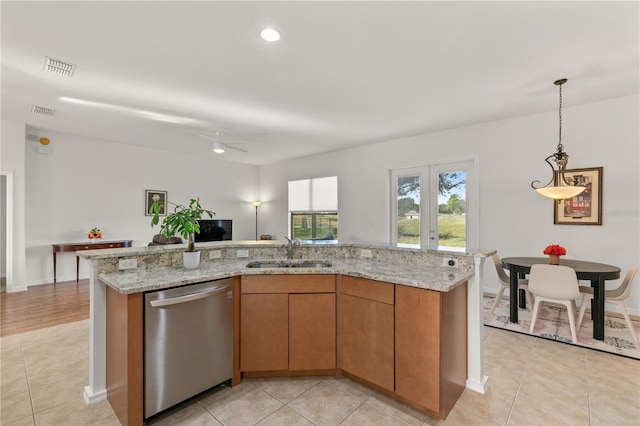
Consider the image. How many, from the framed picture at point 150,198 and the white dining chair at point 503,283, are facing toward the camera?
1

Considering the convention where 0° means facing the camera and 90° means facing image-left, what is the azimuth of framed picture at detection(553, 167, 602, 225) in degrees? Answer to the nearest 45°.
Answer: approximately 0°

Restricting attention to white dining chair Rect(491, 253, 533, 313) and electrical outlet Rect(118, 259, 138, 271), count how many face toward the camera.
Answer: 1

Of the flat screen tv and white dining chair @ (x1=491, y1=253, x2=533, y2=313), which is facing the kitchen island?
the flat screen tv

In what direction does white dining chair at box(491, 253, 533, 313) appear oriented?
to the viewer's right

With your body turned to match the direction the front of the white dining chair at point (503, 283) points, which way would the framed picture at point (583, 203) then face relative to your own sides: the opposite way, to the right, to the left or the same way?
to the right

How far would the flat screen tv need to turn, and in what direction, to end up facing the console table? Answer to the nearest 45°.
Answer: approximately 45° to its right

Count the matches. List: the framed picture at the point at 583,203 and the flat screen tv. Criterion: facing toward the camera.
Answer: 2

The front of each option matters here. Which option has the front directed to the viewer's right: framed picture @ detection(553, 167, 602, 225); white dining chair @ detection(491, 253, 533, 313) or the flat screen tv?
the white dining chair

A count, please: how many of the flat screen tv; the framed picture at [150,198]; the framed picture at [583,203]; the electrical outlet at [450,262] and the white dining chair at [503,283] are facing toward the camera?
4

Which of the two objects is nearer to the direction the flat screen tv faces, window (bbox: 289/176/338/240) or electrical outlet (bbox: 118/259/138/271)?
the electrical outlet

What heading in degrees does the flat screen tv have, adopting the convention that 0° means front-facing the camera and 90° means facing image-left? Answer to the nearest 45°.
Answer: approximately 0°
